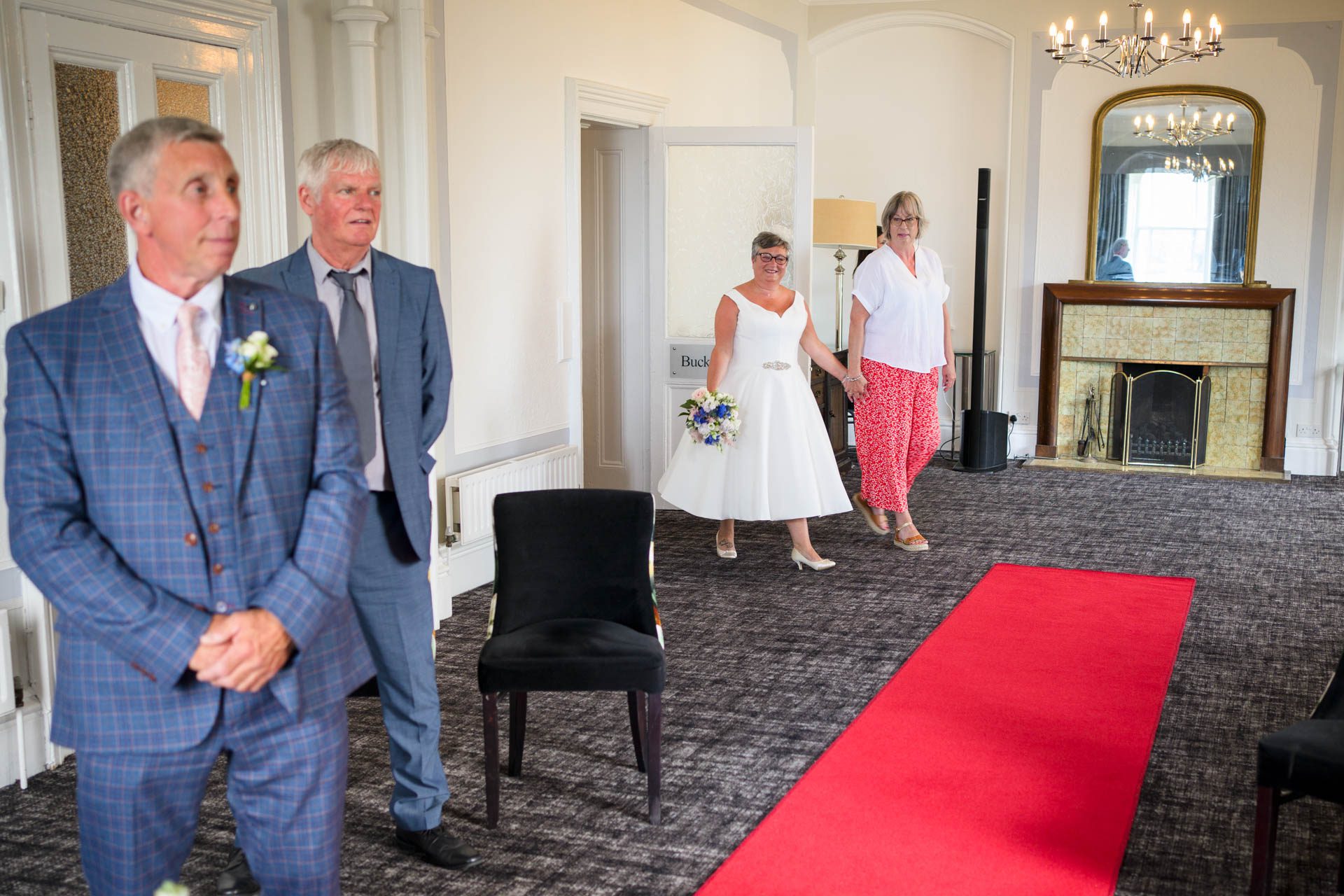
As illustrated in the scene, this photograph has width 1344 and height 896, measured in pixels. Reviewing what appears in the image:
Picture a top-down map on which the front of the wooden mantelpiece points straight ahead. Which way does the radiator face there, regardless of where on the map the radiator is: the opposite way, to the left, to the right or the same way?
to the left

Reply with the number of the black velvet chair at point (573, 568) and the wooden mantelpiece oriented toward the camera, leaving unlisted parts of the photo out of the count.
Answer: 2

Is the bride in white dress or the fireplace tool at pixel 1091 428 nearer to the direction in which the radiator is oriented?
the bride in white dress

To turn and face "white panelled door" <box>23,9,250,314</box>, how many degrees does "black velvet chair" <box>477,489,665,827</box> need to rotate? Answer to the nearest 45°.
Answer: approximately 90° to its right

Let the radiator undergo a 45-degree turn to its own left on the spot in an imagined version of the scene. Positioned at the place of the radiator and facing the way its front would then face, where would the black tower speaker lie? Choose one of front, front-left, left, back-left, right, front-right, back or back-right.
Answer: front-left

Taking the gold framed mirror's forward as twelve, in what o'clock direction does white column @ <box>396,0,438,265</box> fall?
The white column is roughly at 1 o'clock from the gold framed mirror.

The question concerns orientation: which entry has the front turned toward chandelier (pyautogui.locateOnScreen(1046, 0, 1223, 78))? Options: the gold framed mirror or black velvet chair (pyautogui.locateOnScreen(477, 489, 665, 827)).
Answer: the gold framed mirror

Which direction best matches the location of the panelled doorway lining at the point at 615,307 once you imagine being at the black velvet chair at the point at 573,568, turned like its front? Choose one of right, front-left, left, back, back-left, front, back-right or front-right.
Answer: back

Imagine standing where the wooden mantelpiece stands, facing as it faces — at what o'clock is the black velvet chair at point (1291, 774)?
The black velvet chair is roughly at 12 o'clock from the wooden mantelpiece.

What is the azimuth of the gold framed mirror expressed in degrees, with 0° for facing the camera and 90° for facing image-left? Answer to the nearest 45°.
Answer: approximately 0°

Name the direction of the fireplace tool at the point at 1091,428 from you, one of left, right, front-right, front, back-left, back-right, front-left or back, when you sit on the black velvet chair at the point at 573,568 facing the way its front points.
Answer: back-left
